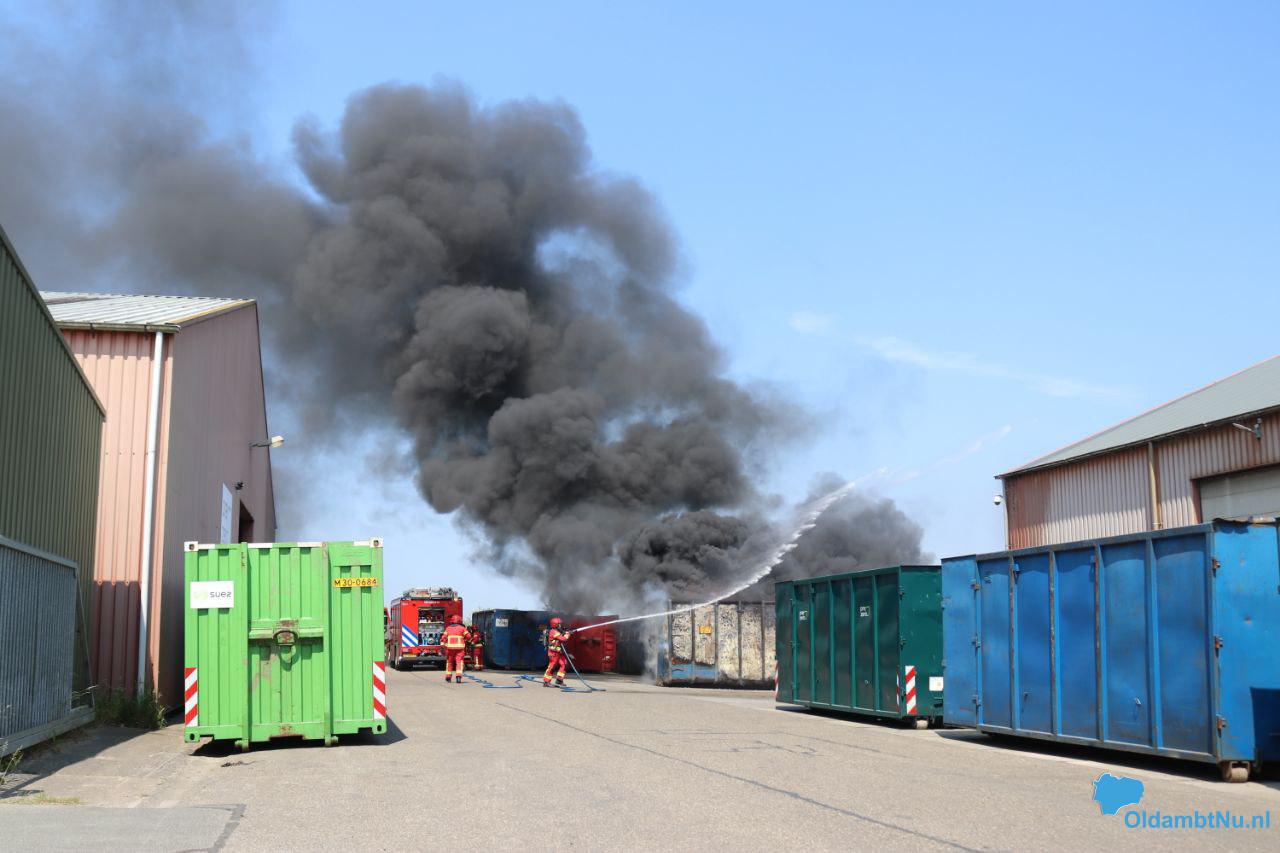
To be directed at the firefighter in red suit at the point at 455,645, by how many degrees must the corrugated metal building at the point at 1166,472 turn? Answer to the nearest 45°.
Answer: approximately 45° to its right

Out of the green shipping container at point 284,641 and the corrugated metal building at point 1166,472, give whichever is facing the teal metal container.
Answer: the corrugated metal building

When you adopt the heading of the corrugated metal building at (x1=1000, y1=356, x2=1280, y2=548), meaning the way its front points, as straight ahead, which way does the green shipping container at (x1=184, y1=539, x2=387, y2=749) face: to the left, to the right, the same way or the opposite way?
to the left

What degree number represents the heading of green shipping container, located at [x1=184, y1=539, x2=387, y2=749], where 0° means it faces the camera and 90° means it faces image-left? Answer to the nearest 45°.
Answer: approximately 0°
